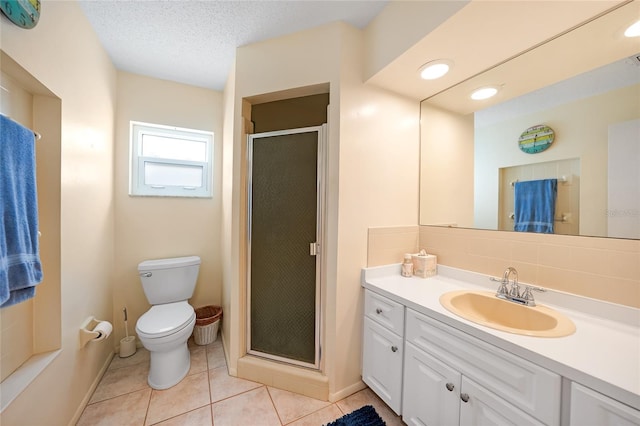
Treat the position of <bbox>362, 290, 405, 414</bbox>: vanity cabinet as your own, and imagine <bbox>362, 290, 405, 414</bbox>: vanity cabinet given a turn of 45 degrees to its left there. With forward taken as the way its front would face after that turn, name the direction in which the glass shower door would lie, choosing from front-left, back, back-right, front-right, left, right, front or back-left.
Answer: right

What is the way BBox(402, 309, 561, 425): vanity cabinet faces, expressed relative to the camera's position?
facing the viewer and to the left of the viewer

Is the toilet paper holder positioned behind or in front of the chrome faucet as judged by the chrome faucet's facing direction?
in front

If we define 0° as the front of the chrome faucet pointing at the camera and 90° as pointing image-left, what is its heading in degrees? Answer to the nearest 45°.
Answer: approximately 45°

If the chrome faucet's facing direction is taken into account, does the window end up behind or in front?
in front

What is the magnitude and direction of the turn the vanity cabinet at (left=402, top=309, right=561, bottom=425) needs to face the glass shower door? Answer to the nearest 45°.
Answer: approximately 45° to its right

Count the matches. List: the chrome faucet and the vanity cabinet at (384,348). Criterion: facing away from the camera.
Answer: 0

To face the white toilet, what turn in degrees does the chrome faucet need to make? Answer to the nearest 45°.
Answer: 0° — it already faces it

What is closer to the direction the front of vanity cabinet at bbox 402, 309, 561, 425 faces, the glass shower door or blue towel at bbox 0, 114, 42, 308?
the blue towel

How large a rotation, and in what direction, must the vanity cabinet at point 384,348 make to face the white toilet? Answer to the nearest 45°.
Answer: approximately 45° to its right

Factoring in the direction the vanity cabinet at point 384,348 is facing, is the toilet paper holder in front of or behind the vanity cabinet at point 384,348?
in front

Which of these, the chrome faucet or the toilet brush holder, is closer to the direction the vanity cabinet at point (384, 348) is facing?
the toilet brush holder

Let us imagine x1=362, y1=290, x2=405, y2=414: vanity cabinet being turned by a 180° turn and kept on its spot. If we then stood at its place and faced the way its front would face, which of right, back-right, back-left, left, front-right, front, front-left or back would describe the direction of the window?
back-left
